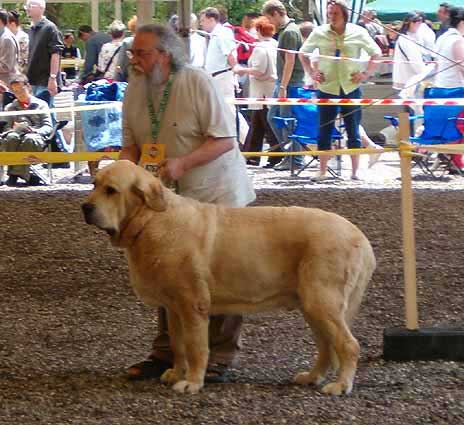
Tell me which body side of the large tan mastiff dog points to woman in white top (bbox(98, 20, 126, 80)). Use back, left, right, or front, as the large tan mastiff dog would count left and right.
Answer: right

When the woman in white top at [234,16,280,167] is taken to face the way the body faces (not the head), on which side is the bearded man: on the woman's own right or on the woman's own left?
on the woman's own left

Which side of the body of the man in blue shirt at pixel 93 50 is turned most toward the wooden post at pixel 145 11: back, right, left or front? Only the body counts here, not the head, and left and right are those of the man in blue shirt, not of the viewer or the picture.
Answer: left

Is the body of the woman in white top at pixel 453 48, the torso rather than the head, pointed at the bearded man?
no

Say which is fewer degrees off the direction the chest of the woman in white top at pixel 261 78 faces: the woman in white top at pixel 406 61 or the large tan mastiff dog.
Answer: the large tan mastiff dog

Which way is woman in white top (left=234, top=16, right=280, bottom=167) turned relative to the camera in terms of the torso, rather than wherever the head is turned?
to the viewer's left

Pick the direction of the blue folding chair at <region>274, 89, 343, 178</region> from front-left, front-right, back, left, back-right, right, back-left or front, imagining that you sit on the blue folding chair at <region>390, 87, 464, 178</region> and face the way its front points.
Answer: front-right

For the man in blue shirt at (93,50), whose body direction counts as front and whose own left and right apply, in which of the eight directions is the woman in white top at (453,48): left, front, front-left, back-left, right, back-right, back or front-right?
back-left

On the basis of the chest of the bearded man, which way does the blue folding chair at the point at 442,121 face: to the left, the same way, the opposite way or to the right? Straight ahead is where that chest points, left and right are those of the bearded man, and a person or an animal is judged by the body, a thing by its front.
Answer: the same way

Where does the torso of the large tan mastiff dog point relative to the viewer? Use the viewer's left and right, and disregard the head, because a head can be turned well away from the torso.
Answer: facing to the left of the viewer

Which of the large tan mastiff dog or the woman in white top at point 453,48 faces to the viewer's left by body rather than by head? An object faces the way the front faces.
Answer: the large tan mastiff dog

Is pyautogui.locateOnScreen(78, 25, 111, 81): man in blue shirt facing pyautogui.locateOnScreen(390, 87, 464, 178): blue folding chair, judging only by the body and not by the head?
no
